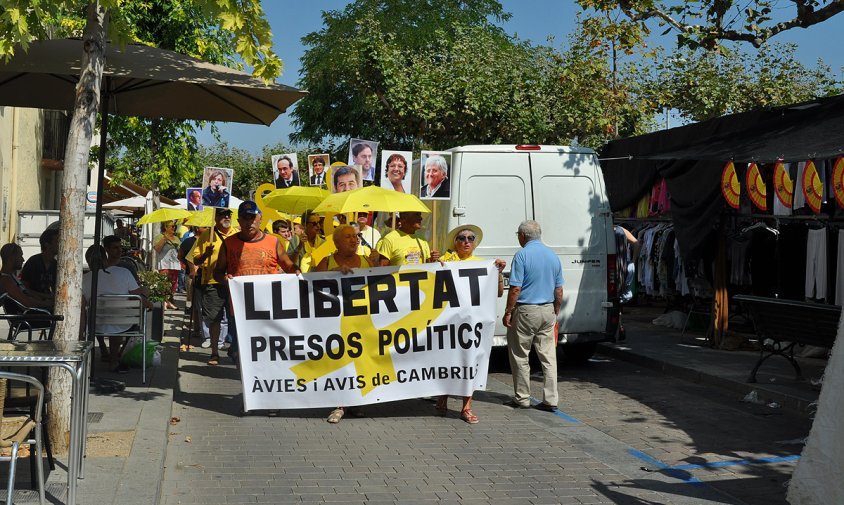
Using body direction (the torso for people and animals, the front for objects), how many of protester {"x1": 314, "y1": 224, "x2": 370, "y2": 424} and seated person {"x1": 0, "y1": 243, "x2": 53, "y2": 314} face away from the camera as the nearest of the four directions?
0

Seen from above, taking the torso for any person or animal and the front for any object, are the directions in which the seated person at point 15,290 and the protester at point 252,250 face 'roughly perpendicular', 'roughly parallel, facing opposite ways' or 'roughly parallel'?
roughly perpendicular

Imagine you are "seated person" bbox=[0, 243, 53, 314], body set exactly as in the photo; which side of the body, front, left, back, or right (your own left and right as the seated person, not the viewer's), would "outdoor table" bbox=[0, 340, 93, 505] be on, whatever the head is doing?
right

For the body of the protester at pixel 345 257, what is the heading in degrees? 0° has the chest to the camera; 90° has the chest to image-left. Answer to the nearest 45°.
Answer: approximately 0°

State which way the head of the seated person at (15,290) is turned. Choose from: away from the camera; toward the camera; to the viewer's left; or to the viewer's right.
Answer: to the viewer's right

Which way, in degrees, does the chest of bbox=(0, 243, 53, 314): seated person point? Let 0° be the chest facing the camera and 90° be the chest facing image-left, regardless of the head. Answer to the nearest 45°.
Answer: approximately 270°

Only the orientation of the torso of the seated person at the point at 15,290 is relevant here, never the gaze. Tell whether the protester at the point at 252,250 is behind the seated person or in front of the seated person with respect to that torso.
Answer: in front

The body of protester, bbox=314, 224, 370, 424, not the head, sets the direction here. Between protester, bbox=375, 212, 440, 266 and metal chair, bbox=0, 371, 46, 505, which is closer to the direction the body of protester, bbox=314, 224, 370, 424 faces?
the metal chair

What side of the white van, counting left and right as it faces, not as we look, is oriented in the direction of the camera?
back

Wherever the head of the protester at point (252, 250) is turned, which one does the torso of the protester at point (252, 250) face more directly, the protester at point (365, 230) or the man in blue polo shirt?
the man in blue polo shirt

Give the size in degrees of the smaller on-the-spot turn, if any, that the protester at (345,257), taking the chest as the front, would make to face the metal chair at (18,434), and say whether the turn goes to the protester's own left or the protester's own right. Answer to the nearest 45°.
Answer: approximately 45° to the protester's own right
